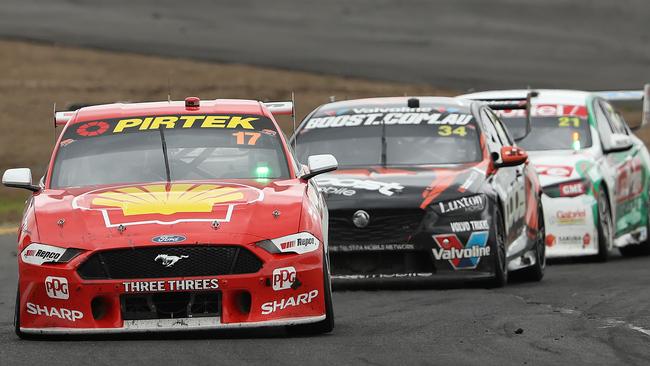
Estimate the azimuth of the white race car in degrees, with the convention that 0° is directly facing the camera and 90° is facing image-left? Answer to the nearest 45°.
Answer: approximately 0°

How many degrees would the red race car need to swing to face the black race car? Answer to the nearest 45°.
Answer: approximately 135° to its left

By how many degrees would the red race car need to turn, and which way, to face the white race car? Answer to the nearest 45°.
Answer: approximately 135° to its left

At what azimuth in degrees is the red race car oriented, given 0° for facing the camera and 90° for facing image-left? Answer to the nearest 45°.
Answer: approximately 0°

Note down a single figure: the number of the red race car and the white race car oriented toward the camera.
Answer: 2
